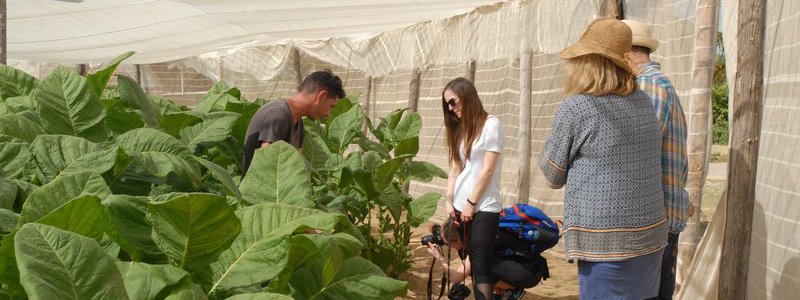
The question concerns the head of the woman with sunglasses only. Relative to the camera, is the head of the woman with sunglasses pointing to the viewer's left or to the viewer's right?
to the viewer's left

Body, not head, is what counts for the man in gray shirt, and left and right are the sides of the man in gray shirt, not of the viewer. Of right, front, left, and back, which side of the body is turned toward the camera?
right

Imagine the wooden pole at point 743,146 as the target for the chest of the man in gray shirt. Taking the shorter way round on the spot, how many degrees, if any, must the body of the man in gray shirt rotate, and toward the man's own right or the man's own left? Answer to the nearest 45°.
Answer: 0° — they already face it

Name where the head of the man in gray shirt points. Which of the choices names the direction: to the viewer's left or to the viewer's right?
to the viewer's right

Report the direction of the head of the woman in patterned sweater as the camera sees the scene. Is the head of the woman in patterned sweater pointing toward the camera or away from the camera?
away from the camera

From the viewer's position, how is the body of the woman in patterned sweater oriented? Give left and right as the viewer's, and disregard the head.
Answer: facing away from the viewer and to the left of the viewer

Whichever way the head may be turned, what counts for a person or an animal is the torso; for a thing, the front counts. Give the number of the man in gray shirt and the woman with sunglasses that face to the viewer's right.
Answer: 1
